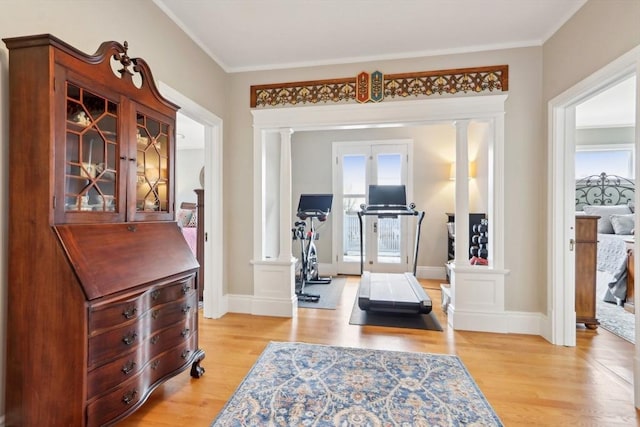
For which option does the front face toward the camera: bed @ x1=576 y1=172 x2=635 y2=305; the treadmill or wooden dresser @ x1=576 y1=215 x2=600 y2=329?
the bed

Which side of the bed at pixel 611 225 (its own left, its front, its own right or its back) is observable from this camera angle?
front

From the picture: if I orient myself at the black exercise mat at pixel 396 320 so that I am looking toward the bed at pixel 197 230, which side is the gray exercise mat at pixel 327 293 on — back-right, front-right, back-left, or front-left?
front-right

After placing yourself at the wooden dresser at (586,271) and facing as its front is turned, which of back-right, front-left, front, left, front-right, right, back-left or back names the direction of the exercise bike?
back

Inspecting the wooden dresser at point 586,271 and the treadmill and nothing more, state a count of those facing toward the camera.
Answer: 0

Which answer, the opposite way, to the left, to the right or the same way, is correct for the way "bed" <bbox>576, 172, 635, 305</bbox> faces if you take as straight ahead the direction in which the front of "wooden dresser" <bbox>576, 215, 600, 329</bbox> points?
to the right

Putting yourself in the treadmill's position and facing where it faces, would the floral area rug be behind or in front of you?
behind

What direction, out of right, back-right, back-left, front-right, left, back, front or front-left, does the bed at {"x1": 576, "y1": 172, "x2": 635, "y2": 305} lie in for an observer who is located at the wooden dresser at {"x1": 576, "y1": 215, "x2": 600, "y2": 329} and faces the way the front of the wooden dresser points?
left

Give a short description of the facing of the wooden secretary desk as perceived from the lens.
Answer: facing the viewer and to the right of the viewer

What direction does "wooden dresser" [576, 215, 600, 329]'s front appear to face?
to the viewer's right

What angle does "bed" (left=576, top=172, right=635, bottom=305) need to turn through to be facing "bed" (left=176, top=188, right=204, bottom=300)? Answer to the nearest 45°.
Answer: approximately 45° to its right

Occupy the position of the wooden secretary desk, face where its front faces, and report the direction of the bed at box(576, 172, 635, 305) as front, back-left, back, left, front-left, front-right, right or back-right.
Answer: front-left

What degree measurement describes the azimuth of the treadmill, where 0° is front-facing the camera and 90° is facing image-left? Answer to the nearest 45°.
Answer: approximately 180°

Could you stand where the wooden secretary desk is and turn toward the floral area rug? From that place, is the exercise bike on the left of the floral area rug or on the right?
left

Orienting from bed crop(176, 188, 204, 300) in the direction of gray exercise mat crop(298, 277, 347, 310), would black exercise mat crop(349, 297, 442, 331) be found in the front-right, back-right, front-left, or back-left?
front-right
